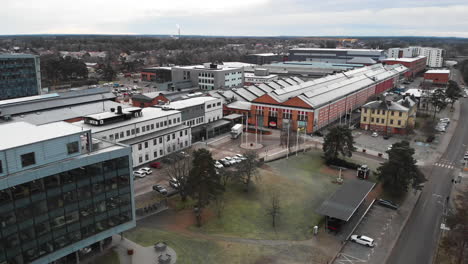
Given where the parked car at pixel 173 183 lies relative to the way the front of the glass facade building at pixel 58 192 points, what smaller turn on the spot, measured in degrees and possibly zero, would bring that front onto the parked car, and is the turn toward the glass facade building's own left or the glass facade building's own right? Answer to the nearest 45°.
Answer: approximately 90° to the glass facade building's own left

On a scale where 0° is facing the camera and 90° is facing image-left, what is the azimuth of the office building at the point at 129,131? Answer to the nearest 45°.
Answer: approximately 315°
